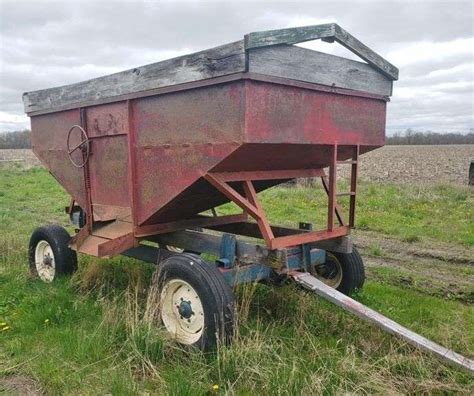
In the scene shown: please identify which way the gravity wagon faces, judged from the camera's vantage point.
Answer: facing the viewer and to the right of the viewer
